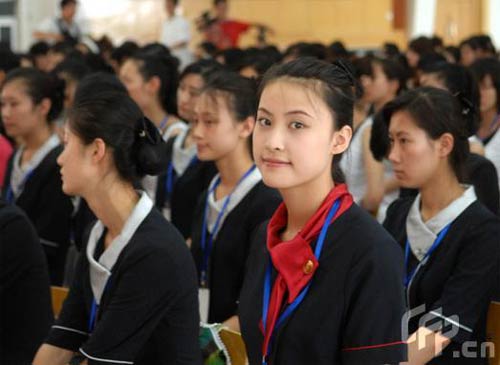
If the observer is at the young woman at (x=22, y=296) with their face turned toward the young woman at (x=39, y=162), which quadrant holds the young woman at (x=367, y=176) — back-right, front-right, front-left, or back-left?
front-right

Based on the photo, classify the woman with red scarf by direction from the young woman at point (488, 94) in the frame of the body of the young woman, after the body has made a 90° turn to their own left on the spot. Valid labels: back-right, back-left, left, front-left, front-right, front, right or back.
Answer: front-right

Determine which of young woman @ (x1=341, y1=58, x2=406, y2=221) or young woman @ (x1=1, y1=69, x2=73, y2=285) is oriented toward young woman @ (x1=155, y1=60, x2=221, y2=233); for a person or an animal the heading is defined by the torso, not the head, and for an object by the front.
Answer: young woman @ (x1=341, y1=58, x2=406, y2=221)

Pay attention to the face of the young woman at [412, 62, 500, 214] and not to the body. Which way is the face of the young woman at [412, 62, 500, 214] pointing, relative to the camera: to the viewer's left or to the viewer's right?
to the viewer's left

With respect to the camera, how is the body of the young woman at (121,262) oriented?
to the viewer's left

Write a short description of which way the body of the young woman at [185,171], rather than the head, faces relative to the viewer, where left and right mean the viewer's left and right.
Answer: facing the viewer and to the left of the viewer

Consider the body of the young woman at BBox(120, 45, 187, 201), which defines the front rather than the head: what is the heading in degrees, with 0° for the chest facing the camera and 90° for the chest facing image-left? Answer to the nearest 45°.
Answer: approximately 90°

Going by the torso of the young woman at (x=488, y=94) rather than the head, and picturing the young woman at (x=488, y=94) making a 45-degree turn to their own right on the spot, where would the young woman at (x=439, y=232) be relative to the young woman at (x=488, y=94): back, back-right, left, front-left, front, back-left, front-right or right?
left

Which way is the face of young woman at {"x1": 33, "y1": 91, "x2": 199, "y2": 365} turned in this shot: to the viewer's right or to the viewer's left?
to the viewer's left

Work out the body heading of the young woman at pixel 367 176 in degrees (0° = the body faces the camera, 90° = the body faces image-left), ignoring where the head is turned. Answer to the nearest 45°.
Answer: approximately 90°

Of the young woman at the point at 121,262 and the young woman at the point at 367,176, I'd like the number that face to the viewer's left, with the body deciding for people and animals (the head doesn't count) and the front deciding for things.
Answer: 2

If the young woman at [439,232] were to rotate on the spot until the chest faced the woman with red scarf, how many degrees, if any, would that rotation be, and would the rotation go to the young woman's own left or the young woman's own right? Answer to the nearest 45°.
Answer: approximately 45° to the young woman's own left

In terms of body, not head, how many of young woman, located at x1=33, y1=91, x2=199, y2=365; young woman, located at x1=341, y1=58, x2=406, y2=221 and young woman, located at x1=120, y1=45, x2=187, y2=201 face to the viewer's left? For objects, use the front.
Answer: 3

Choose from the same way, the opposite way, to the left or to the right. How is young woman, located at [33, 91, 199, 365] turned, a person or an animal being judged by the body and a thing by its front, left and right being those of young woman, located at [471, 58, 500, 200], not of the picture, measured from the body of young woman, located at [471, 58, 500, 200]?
the same way
